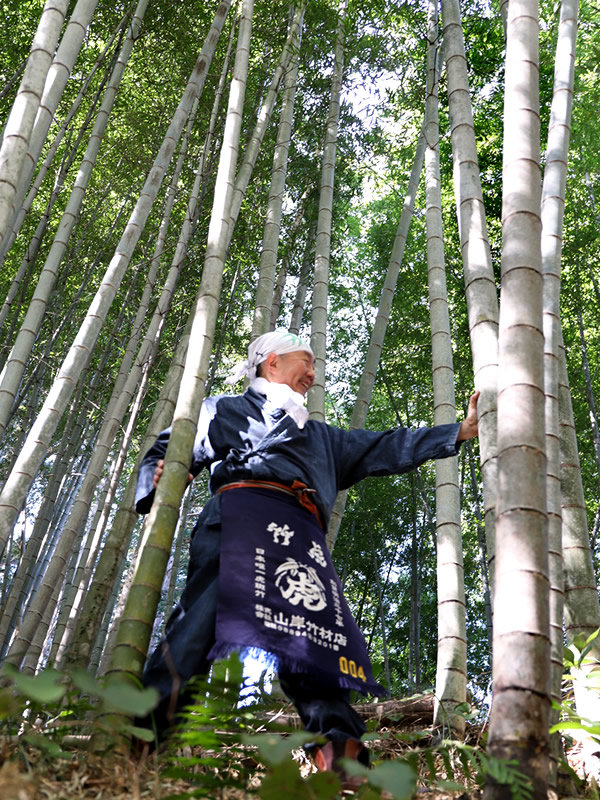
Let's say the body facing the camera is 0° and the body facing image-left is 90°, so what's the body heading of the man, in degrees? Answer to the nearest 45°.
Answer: approximately 315°

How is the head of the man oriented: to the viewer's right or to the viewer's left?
to the viewer's right
